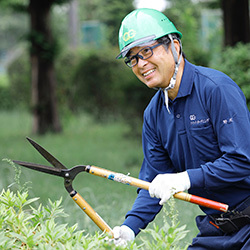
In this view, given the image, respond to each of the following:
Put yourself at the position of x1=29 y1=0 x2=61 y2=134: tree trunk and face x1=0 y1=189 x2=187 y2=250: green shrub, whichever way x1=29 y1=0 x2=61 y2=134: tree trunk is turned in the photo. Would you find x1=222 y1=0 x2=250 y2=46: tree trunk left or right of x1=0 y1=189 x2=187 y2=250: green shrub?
left

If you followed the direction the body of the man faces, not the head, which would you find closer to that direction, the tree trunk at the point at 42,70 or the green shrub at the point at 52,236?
the green shrub

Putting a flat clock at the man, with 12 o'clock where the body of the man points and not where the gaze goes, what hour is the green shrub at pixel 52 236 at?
The green shrub is roughly at 12 o'clock from the man.

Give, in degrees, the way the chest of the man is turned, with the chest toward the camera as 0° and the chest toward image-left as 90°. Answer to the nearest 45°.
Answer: approximately 45°

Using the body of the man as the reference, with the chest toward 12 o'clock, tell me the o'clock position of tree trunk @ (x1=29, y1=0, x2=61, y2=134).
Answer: The tree trunk is roughly at 4 o'clock from the man.
